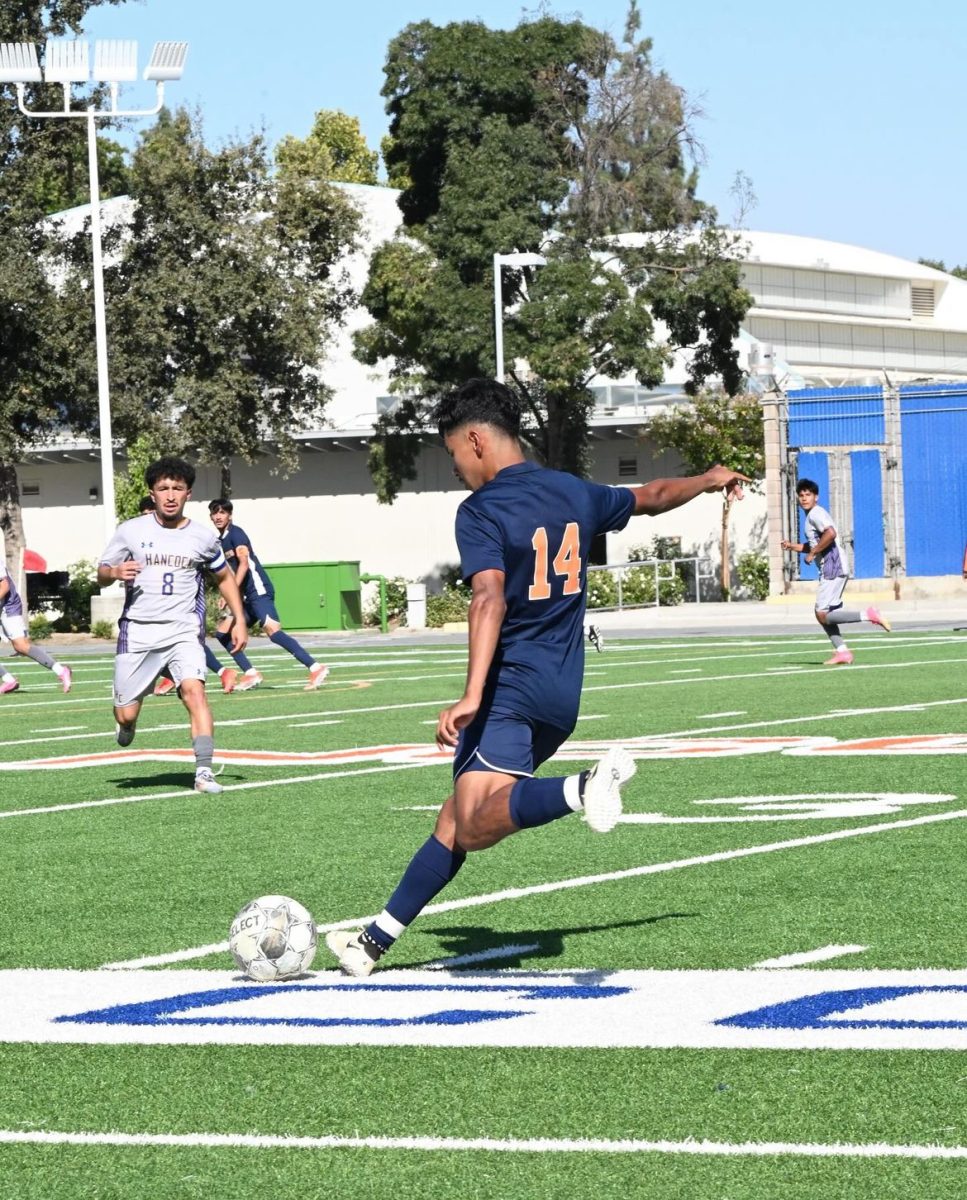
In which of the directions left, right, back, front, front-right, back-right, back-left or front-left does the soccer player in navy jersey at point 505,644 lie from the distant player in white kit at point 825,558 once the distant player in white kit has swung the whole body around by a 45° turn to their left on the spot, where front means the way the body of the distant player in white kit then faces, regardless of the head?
front-left

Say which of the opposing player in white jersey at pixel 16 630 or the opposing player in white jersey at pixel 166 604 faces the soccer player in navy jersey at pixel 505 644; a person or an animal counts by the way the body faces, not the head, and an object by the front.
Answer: the opposing player in white jersey at pixel 166 604

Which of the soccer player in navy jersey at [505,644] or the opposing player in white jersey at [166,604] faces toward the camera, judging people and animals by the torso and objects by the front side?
the opposing player in white jersey

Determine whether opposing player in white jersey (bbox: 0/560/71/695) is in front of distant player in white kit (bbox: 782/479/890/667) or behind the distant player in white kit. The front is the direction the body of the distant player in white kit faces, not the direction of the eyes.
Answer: in front

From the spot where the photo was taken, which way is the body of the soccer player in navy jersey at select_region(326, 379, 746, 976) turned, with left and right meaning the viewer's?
facing away from the viewer and to the left of the viewer

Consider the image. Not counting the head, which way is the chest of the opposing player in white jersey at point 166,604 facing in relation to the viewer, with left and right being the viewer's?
facing the viewer

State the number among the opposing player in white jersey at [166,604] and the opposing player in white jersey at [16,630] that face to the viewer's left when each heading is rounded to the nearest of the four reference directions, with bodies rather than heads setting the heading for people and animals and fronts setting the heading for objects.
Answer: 1

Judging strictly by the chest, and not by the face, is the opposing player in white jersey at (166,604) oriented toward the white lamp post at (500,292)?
no

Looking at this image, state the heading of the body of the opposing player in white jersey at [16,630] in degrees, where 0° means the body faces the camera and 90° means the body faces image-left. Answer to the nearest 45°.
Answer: approximately 90°

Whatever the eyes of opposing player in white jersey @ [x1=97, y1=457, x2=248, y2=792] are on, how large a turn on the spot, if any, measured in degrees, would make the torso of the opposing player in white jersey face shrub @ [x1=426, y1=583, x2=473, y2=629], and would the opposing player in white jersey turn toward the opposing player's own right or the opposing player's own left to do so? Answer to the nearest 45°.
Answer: approximately 180°

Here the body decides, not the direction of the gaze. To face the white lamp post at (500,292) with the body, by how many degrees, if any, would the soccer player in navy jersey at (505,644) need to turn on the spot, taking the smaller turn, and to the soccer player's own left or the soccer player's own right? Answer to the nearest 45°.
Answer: approximately 45° to the soccer player's own right

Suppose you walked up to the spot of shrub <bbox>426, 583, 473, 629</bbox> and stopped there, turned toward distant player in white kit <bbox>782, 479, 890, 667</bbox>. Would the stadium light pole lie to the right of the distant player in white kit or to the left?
right

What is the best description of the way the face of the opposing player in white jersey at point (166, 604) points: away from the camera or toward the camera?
toward the camera

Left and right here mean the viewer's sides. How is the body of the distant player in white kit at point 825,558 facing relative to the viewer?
facing to the left of the viewer

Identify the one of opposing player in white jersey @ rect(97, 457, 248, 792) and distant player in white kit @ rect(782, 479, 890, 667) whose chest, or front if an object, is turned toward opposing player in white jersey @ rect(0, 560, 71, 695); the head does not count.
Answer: the distant player in white kit

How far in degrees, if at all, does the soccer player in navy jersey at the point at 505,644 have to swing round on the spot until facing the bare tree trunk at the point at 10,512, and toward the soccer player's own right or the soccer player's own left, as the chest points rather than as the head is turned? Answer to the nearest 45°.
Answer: approximately 45° to the soccer player's own right

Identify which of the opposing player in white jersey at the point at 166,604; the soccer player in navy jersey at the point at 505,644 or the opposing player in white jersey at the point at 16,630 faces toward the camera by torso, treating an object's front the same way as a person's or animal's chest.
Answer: the opposing player in white jersey at the point at 166,604

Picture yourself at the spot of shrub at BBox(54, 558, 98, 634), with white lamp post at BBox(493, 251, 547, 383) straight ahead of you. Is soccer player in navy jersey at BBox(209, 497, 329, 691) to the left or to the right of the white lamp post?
right
